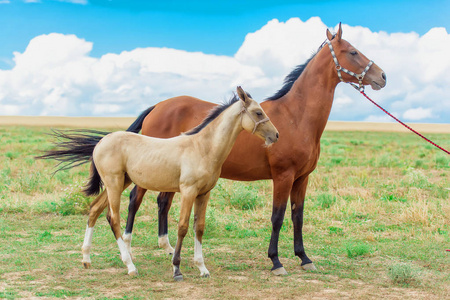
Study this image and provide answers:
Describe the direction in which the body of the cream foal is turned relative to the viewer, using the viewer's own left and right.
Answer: facing to the right of the viewer

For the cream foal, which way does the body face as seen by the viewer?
to the viewer's right
